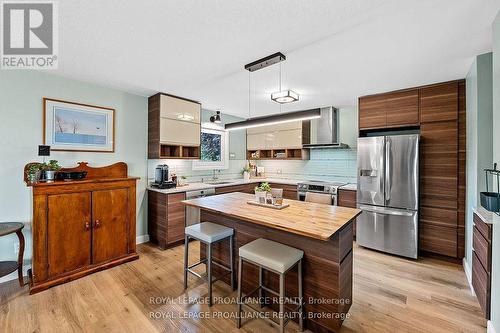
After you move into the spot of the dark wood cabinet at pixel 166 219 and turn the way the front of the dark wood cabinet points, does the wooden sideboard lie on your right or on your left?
on your right

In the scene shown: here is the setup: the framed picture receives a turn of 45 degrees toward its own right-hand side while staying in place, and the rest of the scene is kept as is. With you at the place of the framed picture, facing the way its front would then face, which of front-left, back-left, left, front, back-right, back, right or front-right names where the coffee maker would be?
left

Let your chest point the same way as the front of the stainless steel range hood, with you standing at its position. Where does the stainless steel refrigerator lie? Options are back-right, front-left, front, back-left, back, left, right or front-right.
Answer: left

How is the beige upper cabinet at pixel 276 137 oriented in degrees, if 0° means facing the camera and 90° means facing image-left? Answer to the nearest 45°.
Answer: approximately 45°

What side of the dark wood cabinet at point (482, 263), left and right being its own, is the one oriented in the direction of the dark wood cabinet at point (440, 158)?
right

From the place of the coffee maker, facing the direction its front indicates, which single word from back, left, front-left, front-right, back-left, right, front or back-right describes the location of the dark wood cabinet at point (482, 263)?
front

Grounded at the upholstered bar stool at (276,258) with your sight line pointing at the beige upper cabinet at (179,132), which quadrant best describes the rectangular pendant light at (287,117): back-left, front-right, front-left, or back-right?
front-right

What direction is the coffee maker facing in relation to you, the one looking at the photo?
facing the viewer and to the right of the viewer

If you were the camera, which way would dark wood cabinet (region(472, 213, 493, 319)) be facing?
facing to the left of the viewer

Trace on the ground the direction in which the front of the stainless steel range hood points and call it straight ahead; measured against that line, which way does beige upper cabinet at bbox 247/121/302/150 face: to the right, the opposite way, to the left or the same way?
the same way

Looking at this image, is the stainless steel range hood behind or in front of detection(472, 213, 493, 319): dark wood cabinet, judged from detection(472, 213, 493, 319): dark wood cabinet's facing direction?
in front

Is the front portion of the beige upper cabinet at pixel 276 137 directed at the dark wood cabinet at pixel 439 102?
no

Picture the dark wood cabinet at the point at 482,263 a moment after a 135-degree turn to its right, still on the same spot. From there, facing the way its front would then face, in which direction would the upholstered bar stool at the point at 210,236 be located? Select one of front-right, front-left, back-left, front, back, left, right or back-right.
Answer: back

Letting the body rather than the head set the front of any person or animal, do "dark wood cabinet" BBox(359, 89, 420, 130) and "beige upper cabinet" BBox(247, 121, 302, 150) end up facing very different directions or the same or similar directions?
same or similar directions
